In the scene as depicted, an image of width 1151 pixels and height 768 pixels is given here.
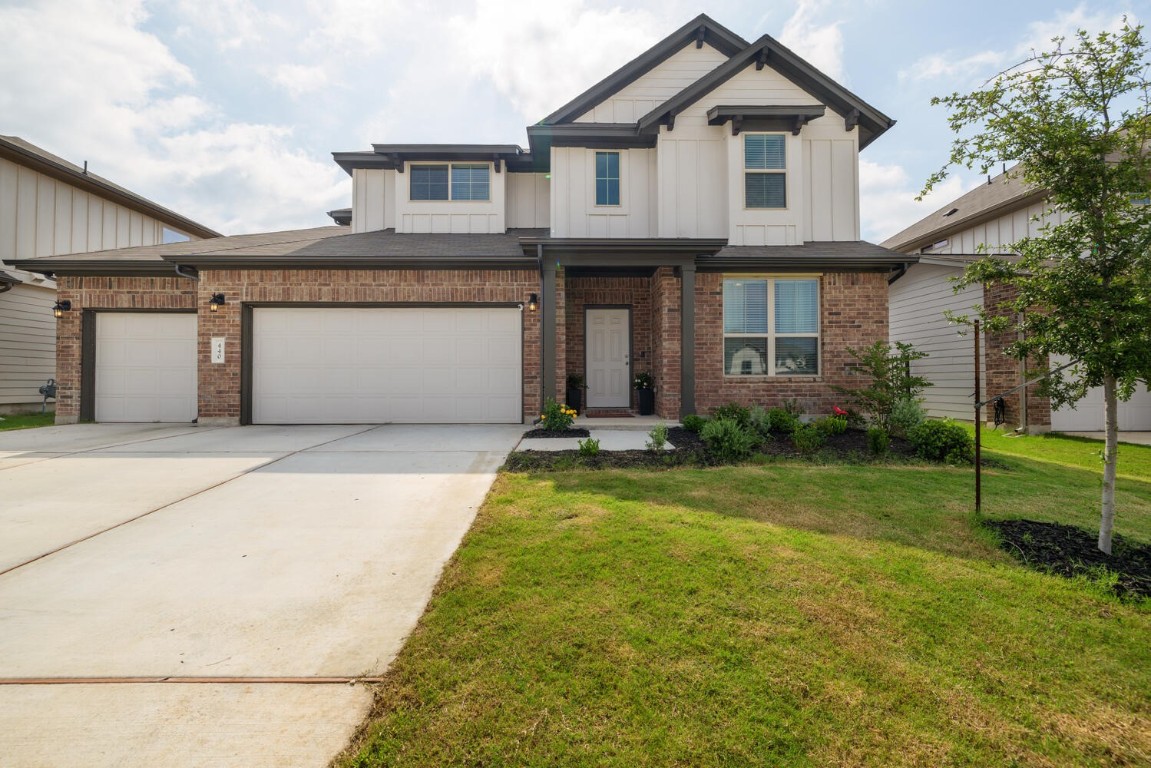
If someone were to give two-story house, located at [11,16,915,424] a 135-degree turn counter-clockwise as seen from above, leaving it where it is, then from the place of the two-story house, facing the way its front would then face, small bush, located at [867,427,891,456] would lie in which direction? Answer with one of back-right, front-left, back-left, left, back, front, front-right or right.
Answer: right

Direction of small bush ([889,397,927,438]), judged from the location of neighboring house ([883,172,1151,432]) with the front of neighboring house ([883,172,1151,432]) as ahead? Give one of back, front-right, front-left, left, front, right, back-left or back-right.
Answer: front-right

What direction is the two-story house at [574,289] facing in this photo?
toward the camera

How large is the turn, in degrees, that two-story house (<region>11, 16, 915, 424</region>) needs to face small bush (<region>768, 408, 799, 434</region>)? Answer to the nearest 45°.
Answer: approximately 45° to its left

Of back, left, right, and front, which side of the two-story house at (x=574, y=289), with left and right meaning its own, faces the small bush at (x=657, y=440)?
front

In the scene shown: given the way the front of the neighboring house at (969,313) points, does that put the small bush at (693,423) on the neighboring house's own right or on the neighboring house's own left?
on the neighboring house's own right

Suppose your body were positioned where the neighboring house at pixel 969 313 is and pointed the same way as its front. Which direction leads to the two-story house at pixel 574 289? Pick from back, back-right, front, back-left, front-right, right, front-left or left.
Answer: right

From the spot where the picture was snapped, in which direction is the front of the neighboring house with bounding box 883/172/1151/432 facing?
facing the viewer and to the right of the viewer

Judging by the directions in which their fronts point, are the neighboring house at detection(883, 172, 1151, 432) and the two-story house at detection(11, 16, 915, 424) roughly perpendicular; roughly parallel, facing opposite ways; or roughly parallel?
roughly parallel

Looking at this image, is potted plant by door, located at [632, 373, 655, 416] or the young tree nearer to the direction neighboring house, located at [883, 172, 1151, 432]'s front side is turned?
the young tree

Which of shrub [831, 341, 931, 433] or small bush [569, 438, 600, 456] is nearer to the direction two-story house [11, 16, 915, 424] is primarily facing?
the small bush

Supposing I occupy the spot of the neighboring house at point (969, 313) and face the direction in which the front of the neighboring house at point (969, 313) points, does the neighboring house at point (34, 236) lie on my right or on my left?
on my right
